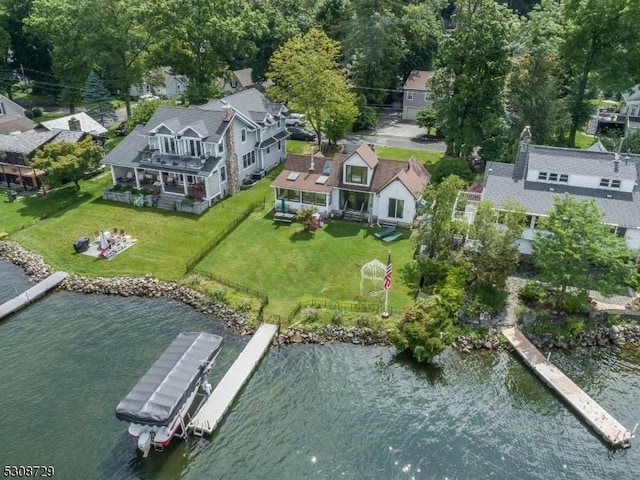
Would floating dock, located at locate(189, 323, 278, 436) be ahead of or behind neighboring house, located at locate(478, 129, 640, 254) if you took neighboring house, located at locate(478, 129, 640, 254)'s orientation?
ahead

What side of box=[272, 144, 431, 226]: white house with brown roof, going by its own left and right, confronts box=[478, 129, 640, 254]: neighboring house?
left

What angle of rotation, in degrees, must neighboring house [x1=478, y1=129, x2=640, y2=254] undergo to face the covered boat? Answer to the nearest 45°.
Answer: approximately 45° to its right

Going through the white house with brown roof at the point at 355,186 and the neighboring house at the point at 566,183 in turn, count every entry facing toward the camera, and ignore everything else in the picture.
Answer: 2

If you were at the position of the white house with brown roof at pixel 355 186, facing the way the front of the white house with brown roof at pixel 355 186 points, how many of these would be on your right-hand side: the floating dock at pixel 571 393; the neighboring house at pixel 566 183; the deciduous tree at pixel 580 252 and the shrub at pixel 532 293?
0

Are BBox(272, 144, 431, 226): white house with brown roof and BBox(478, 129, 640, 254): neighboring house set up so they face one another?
no

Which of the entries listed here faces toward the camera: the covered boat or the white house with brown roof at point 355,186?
the white house with brown roof

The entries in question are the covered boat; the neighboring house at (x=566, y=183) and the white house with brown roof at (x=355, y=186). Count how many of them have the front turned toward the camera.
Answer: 2

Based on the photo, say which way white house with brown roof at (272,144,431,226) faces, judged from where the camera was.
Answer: facing the viewer

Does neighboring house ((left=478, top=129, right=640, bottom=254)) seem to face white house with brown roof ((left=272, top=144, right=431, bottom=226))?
no

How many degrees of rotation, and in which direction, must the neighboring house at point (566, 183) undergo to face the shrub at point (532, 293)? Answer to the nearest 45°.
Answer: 0° — it already faces it

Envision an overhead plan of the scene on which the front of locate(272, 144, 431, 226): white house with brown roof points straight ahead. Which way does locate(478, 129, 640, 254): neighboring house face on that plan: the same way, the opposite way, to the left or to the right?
the same way

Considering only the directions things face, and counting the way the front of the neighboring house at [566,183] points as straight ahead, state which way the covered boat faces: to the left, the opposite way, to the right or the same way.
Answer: the opposite way

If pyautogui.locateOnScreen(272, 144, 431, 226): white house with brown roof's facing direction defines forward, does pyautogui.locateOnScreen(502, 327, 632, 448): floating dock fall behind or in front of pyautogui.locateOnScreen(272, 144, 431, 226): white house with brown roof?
in front

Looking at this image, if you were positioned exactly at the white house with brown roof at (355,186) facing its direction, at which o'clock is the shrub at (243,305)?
The shrub is roughly at 1 o'clock from the white house with brown roof.

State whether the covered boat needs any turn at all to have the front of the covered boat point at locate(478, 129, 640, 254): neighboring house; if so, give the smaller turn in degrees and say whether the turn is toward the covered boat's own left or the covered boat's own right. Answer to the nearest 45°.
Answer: approximately 45° to the covered boat's own right

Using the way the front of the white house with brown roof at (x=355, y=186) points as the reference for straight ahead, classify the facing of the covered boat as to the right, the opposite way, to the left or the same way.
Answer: the opposite way

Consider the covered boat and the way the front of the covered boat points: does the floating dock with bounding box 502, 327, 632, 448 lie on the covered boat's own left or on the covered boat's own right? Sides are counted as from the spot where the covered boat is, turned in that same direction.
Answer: on the covered boat's own right

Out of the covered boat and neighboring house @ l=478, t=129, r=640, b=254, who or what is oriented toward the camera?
the neighboring house

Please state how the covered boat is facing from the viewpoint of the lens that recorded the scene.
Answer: facing away from the viewer and to the right of the viewer

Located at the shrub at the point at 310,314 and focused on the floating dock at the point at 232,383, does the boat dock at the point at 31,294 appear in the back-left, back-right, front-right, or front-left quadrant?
front-right

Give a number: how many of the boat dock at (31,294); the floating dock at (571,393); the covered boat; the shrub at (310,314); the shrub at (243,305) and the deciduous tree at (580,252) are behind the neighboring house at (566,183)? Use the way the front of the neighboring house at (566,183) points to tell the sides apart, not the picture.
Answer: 0
